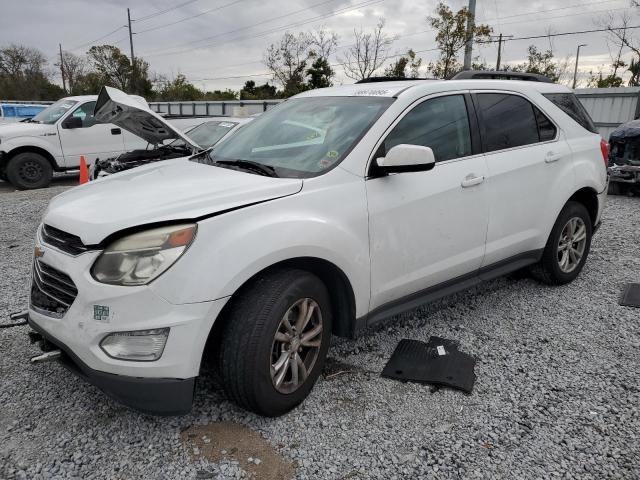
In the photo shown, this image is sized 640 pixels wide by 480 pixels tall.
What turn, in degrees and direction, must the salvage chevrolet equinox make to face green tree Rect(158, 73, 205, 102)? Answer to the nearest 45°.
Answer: approximately 135° to its right

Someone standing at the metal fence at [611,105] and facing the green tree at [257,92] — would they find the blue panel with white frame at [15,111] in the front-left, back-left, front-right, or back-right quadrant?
front-left

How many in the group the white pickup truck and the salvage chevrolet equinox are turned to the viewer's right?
0

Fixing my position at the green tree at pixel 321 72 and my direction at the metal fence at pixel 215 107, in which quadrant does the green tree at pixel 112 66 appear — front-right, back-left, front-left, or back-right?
front-right

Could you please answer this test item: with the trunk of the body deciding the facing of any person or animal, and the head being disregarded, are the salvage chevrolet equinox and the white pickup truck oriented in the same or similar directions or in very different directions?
same or similar directions

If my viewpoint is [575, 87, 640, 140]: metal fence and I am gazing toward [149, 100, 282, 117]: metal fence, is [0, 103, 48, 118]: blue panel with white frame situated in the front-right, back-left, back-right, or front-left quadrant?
front-left

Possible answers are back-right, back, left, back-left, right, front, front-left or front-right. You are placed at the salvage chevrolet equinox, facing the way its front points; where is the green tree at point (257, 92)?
back-right

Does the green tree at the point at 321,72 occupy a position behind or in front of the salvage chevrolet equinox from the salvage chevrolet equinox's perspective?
behind

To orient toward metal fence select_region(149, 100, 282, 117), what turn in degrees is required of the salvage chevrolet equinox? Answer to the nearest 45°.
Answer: approximately 135° to its right

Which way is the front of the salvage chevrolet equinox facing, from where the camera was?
facing the viewer and to the left of the viewer

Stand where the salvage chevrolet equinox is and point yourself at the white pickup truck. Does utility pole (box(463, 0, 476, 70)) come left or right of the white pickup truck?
right
